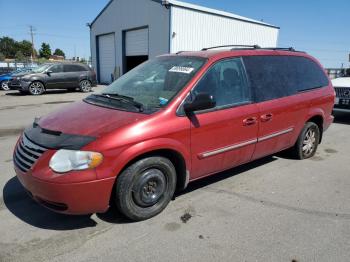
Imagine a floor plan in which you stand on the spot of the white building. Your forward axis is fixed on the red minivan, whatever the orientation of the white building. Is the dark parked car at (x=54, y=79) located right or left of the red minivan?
right

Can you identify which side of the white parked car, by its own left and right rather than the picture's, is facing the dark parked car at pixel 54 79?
right

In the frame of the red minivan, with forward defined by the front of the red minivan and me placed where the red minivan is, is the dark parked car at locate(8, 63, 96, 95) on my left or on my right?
on my right

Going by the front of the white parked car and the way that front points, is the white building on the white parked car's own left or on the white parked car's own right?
on the white parked car's own right

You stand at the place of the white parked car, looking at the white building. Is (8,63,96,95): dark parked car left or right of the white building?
left

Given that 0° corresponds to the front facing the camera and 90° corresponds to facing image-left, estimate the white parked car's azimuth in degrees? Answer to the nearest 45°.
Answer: approximately 0°

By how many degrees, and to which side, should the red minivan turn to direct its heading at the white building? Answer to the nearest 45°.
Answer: approximately 135° to its right

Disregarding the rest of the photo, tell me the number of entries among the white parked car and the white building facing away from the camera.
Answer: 0

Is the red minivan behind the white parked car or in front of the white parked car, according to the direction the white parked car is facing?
in front

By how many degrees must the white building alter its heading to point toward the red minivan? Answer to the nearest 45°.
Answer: approximately 45° to its left

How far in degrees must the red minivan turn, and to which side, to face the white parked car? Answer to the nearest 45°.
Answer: approximately 180°
